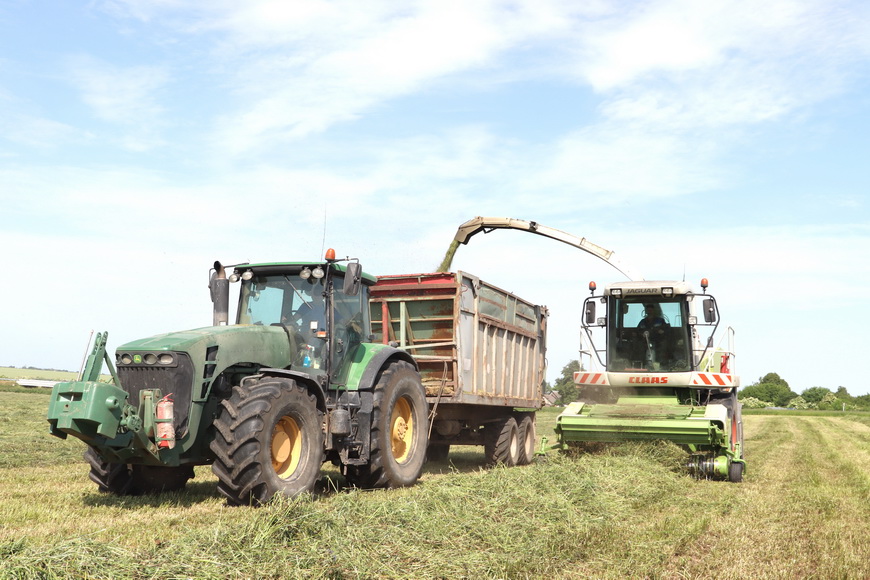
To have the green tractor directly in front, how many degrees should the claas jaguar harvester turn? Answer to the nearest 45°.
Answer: approximately 45° to its right

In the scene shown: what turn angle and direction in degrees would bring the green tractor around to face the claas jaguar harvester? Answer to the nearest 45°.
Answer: approximately 180°

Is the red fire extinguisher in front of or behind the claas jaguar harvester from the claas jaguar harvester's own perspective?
in front

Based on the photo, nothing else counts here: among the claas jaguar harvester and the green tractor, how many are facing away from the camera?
0

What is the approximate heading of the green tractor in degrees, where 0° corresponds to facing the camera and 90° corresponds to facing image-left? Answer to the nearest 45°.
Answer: approximately 45°
